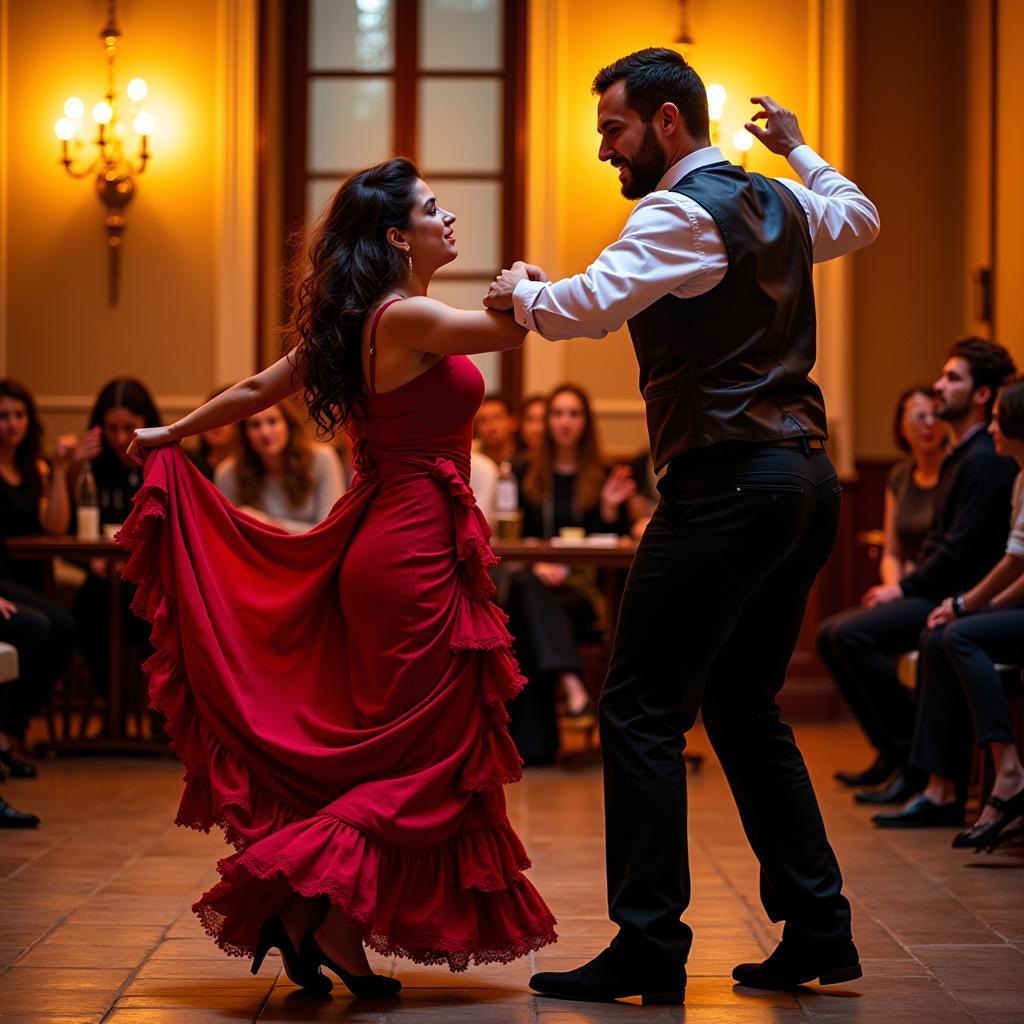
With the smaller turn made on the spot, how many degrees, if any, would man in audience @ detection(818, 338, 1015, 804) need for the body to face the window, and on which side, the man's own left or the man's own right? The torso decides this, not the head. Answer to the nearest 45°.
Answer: approximately 45° to the man's own right

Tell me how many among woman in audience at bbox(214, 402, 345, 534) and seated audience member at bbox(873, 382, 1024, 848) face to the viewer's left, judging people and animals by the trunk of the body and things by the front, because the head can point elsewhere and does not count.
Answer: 1

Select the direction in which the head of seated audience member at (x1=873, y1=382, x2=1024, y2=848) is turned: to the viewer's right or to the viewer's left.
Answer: to the viewer's left

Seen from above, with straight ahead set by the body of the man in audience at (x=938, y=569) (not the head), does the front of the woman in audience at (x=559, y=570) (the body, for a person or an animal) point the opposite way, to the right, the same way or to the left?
to the left

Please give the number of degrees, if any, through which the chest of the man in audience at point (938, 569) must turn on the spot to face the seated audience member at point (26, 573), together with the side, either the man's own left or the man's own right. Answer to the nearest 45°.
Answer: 0° — they already face them

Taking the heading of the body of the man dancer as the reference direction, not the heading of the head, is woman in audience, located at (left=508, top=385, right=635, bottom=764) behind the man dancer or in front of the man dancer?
in front

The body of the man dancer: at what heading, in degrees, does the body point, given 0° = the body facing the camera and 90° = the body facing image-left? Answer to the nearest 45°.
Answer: approximately 135°

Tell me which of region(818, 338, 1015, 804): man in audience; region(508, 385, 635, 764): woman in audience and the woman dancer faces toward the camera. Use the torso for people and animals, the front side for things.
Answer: the woman in audience

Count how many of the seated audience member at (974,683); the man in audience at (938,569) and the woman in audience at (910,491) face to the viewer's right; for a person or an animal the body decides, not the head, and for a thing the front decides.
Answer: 0

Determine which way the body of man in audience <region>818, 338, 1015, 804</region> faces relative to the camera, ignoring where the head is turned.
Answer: to the viewer's left

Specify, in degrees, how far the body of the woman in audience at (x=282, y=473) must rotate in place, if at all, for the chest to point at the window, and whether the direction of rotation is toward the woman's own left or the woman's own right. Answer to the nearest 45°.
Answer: approximately 180°

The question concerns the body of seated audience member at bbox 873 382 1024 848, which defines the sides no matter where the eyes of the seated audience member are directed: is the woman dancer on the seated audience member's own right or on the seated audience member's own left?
on the seated audience member's own left

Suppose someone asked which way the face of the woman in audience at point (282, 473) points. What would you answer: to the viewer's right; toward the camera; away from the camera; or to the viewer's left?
toward the camera

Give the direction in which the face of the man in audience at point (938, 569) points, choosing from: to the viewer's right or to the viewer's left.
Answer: to the viewer's left

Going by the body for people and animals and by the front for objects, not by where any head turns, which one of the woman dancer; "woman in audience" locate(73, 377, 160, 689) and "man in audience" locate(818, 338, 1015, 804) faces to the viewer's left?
the man in audience

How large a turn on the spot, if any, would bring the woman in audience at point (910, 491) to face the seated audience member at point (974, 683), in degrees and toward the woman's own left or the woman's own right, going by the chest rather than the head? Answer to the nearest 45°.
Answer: approximately 45° to the woman's own left

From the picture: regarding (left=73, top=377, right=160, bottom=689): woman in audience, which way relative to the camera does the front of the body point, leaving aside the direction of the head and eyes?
toward the camera

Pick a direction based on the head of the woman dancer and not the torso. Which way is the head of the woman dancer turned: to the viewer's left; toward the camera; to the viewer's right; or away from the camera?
to the viewer's right

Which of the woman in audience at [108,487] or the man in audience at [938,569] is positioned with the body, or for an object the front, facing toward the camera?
the woman in audience
